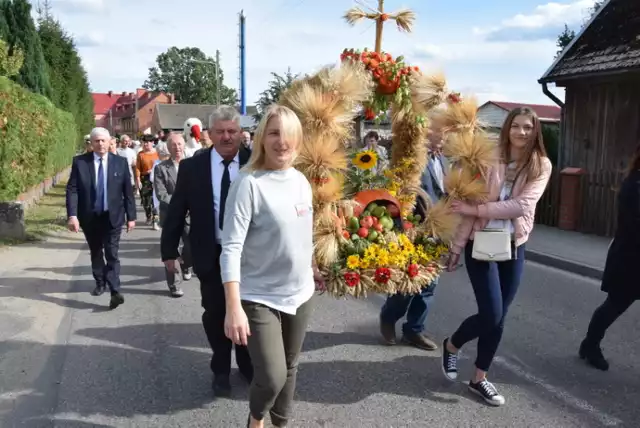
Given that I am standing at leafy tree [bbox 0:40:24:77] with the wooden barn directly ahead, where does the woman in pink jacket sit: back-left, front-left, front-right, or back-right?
front-right

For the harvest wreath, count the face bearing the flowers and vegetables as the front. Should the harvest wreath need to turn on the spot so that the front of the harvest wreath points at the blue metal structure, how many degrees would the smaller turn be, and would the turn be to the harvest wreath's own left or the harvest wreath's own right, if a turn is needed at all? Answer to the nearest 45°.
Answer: approximately 180°

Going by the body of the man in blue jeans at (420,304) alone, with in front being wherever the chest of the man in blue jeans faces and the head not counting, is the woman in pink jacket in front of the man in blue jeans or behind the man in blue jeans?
in front

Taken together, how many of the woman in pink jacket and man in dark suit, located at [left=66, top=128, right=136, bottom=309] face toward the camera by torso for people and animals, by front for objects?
2

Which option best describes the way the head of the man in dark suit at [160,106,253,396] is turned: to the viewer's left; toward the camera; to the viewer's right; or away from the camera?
toward the camera

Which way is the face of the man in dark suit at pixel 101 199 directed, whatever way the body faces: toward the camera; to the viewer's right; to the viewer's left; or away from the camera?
toward the camera

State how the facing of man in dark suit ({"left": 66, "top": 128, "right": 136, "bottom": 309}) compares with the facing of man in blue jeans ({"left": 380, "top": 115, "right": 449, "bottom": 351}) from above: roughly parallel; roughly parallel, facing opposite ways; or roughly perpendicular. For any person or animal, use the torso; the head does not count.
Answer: roughly parallel

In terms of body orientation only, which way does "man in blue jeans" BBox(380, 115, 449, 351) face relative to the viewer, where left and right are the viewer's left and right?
facing the viewer and to the right of the viewer

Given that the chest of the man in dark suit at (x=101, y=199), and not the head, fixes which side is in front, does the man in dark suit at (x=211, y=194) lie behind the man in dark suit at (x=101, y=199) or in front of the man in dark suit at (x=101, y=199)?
in front

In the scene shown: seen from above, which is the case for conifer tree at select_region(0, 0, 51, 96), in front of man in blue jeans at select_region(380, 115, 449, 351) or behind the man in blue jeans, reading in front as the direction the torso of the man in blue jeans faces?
behind

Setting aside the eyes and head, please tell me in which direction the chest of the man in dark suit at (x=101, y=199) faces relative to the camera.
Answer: toward the camera

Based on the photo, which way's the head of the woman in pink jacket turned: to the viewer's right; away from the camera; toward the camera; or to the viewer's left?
toward the camera

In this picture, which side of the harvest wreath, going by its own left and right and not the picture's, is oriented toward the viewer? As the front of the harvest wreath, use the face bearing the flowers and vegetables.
front
